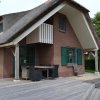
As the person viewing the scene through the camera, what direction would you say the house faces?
facing the viewer and to the right of the viewer
